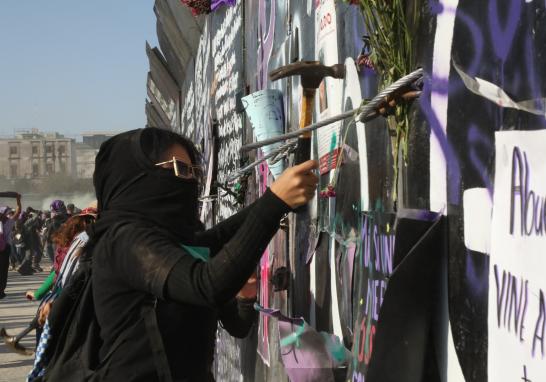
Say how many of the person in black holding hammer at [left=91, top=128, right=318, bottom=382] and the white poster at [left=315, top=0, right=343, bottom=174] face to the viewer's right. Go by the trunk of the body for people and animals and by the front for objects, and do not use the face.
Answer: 1

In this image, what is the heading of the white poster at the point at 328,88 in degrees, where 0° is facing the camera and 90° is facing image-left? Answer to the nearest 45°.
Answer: approximately 45°

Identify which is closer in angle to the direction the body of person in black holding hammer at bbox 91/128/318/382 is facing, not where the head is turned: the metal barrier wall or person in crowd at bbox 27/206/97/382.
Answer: the metal barrier wall

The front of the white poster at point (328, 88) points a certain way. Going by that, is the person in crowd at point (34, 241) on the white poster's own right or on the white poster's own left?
on the white poster's own right

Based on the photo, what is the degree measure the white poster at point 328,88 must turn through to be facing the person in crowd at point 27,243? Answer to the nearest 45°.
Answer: approximately 90° to its right

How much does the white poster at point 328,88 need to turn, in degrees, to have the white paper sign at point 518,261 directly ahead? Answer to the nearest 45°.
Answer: approximately 45° to its left

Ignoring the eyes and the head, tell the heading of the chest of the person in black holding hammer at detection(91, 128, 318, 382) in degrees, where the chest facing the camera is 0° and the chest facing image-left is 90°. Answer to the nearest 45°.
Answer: approximately 270°

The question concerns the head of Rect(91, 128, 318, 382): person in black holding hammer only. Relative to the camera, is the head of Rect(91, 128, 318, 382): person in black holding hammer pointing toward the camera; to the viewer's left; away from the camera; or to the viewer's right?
to the viewer's right

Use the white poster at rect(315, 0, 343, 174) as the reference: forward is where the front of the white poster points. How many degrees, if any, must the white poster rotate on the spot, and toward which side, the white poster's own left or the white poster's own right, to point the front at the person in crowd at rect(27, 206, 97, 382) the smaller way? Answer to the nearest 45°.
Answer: approximately 90° to the white poster's own right

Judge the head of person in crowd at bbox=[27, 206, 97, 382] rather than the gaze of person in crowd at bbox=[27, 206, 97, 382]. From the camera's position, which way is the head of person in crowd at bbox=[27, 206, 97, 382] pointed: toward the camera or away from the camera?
away from the camera
